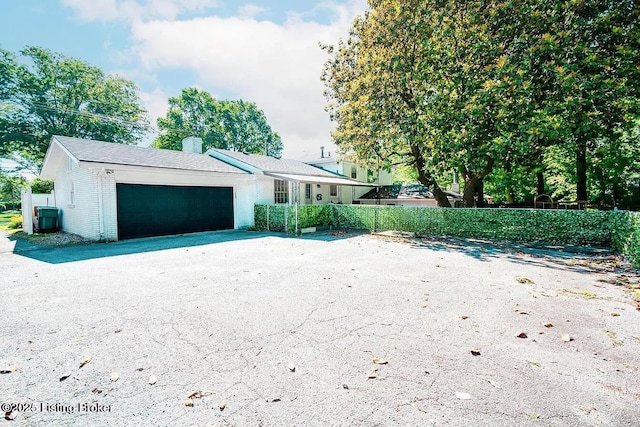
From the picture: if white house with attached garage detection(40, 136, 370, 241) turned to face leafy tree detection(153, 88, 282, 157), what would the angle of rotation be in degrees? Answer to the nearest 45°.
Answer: approximately 135° to its left

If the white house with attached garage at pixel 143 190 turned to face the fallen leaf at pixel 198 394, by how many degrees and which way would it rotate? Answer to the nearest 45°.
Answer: approximately 45° to its right

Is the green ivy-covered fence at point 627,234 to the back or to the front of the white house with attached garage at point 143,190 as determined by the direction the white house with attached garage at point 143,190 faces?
to the front

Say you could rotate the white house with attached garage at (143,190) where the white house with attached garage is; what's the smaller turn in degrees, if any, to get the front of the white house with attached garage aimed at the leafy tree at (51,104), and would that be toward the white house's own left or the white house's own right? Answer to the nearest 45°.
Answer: approximately 180°

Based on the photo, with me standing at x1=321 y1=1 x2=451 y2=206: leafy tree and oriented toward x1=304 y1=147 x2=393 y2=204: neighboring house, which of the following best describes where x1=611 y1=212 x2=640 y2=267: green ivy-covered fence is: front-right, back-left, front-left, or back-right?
back-right

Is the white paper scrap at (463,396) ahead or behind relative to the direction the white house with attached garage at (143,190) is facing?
ahead

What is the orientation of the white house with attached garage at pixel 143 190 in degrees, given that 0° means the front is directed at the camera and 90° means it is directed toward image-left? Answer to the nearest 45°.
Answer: approximately 315°

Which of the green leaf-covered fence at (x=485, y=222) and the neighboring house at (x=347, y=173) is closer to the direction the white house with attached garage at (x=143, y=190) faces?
the green leaf-covered fence
